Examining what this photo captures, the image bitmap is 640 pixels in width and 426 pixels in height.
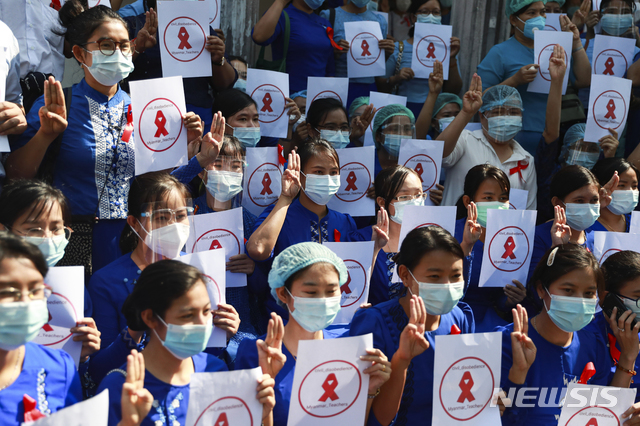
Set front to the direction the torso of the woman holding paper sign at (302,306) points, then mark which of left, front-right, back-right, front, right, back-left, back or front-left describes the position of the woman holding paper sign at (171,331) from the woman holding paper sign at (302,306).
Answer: right

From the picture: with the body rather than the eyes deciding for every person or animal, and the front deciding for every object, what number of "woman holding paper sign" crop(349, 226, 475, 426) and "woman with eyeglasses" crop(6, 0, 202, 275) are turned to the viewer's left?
0

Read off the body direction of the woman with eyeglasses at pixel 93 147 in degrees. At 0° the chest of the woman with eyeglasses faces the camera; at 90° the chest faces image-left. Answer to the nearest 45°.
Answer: approximately 315°

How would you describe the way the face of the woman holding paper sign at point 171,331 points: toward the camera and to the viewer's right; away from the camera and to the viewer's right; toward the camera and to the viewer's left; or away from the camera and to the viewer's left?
toward the camera and to the viewer's right

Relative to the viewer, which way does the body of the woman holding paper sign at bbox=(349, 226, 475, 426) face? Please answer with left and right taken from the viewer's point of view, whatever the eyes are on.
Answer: facing the viewer and to the right of the viewer

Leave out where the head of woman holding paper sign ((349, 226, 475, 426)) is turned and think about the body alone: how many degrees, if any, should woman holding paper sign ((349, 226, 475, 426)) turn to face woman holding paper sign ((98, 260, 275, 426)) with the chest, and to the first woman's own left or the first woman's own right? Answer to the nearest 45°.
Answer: approximately 90° to the first woman's own right

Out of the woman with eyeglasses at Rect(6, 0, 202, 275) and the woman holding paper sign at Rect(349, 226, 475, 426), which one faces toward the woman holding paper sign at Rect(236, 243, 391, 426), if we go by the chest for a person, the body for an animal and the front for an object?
the woman with eyeglasses

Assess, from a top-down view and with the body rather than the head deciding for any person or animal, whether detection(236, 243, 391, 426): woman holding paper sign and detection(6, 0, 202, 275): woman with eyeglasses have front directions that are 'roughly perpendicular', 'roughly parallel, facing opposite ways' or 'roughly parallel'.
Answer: roughly parallel

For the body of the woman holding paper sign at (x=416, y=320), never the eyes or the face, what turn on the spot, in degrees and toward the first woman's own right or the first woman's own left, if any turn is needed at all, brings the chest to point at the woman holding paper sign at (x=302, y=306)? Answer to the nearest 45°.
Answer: approximately 90° to the first woman's own right

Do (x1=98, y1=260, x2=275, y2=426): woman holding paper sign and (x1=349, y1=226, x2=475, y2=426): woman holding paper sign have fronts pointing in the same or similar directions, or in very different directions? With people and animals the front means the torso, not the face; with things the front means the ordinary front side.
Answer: same or similar directions

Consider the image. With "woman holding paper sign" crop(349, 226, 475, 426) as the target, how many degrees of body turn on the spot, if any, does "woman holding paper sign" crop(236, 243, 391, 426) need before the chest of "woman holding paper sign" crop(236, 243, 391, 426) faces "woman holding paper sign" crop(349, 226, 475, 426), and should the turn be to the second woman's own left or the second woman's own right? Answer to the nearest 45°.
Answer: approximately 45° to the second woman's own left
